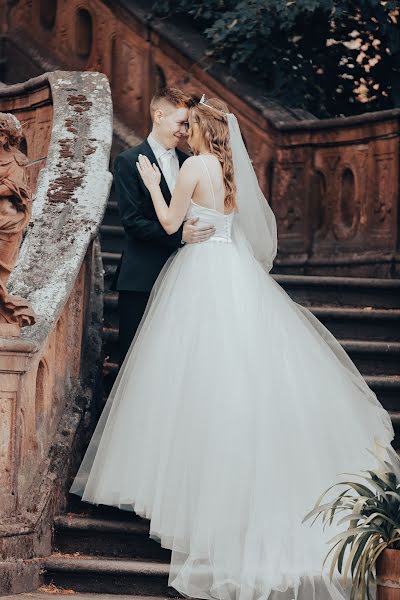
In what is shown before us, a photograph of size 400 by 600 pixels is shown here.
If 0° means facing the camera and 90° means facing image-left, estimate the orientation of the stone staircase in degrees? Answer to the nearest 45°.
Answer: approximately 0°

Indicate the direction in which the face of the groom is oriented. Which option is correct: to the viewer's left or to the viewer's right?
to the viewer's right

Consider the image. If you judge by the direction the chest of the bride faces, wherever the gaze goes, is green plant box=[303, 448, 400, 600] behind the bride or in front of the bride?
behind

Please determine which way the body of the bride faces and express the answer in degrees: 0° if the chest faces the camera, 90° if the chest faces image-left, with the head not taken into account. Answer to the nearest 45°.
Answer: approximately 135°

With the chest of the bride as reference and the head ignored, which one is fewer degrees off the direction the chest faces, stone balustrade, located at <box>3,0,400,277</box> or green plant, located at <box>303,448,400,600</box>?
the stone balustrade

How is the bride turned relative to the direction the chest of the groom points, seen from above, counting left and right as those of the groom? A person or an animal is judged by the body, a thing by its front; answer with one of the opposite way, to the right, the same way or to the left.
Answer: the opposite way

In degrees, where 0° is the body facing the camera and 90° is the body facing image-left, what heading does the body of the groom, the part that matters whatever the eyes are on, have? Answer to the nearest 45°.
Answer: approximately 315°
